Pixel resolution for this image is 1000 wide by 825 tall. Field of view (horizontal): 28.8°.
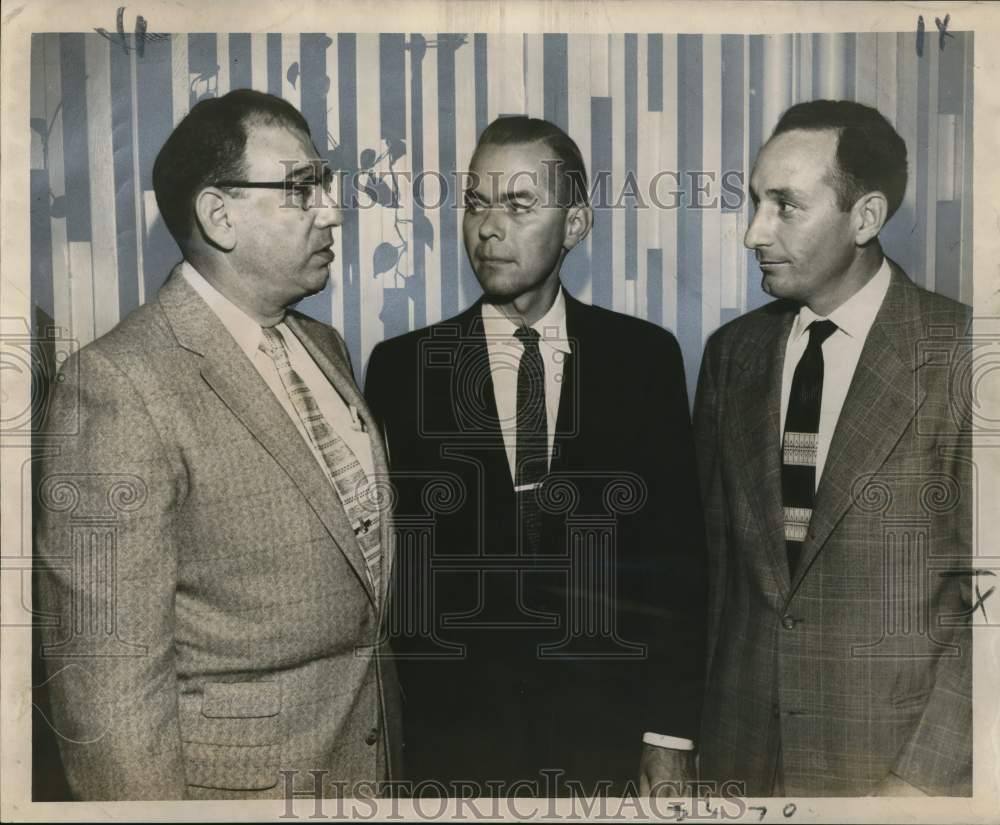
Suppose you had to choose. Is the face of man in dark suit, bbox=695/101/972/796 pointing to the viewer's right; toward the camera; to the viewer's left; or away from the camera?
to the viewer's left

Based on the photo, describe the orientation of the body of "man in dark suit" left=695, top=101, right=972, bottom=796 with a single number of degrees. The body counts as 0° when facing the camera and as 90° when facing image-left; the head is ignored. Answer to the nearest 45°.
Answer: approximately 45°

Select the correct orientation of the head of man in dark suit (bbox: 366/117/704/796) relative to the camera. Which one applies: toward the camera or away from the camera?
toward the camera

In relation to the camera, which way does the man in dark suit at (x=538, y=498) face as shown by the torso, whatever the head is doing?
toward the camera

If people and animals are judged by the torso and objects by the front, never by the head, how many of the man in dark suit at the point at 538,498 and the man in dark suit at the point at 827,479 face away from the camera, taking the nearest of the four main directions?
0
